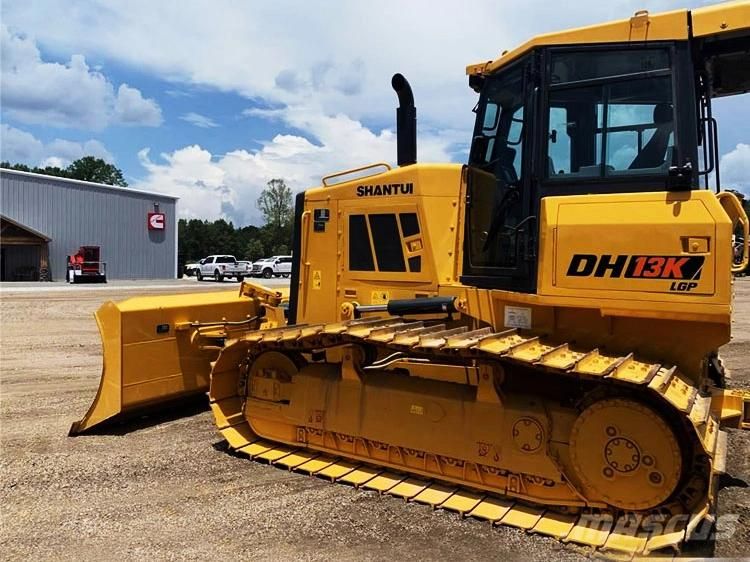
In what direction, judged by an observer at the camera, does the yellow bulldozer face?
facing away from the viewer and to the left of the viewer

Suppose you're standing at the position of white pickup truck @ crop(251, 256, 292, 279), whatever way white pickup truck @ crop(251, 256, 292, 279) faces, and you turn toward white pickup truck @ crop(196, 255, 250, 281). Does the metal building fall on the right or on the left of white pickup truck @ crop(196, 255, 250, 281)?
right

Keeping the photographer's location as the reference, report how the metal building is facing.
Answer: facing the viewer

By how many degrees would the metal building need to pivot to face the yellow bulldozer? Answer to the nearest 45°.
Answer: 0° — it already faces it

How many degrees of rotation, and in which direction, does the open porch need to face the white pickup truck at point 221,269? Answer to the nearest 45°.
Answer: approximately 45° to its left

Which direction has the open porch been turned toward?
toward the camera

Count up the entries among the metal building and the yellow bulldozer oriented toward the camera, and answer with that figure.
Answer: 1

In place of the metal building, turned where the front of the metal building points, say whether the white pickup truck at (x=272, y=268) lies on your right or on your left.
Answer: on your left

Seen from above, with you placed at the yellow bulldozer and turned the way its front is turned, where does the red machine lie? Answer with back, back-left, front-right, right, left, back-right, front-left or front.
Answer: front
